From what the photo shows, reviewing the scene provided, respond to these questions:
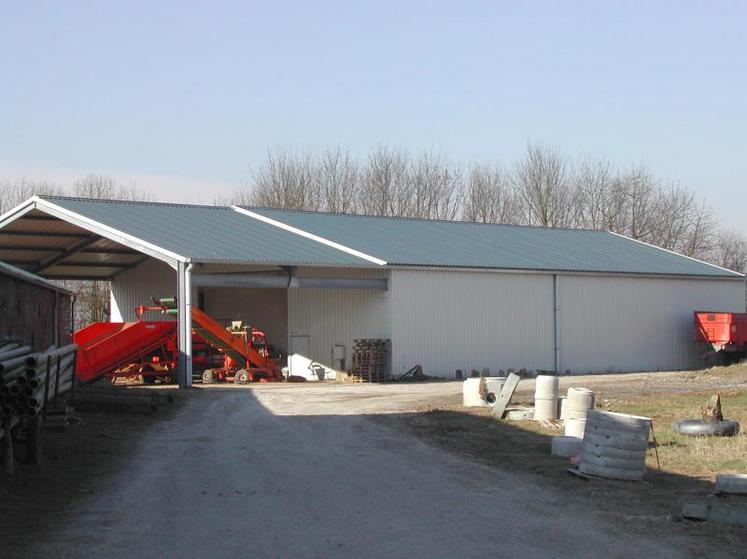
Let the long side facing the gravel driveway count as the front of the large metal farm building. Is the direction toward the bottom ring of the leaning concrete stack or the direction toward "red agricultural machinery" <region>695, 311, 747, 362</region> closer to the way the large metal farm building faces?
the bottom ring of the leaning concrete stack

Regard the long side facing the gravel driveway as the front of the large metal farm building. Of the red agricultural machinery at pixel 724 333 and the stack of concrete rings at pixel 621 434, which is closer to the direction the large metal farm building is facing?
the stack of concrete rings
